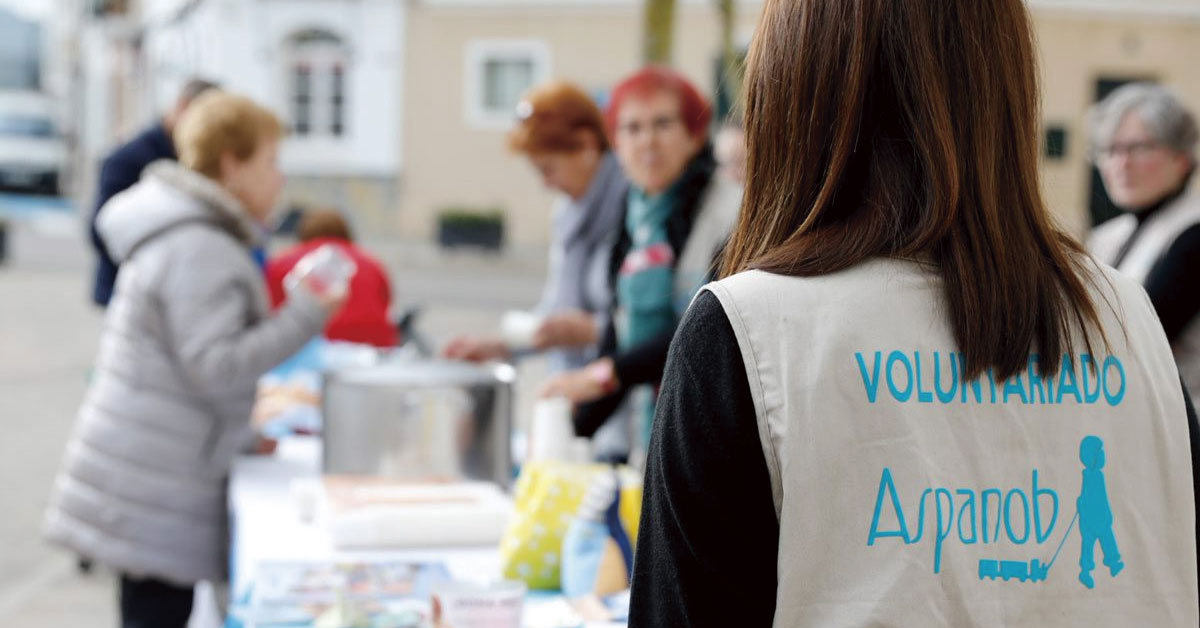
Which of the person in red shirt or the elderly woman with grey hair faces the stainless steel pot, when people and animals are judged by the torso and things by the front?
the elderly woman with grey hair

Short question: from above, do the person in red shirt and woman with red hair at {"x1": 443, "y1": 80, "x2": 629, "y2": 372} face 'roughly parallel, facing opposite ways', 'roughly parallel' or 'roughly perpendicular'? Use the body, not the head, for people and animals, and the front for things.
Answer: roughly perpendicular

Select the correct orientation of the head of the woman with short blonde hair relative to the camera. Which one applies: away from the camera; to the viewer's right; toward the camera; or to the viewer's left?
to the viewer's right

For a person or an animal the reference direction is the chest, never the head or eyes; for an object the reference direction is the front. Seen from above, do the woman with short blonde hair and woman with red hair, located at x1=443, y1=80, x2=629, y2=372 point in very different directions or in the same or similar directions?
very different directions

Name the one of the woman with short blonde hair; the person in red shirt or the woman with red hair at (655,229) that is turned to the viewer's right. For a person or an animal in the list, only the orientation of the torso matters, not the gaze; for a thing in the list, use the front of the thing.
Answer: the woman with short blonde hair

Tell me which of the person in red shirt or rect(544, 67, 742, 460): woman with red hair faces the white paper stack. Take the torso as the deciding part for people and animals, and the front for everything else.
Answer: the woman with red hair

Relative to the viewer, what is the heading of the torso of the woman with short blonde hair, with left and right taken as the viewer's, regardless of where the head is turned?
facing to the right of the viewer

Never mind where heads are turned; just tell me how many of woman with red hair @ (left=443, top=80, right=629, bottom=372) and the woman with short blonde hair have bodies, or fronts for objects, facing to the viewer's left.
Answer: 1

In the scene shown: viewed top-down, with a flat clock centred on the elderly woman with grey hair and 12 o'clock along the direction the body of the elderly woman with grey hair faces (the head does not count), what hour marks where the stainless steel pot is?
The stainless steel pot is roughly at 12 o'clock from the elderly woman with grey hair.

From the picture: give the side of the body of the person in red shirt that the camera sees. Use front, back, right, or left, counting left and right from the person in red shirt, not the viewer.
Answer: back

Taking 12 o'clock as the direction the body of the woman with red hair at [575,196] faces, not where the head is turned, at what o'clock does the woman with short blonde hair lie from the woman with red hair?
The woman with short blonde hair is roughly at 11 o'clock from the woman with red hair.
